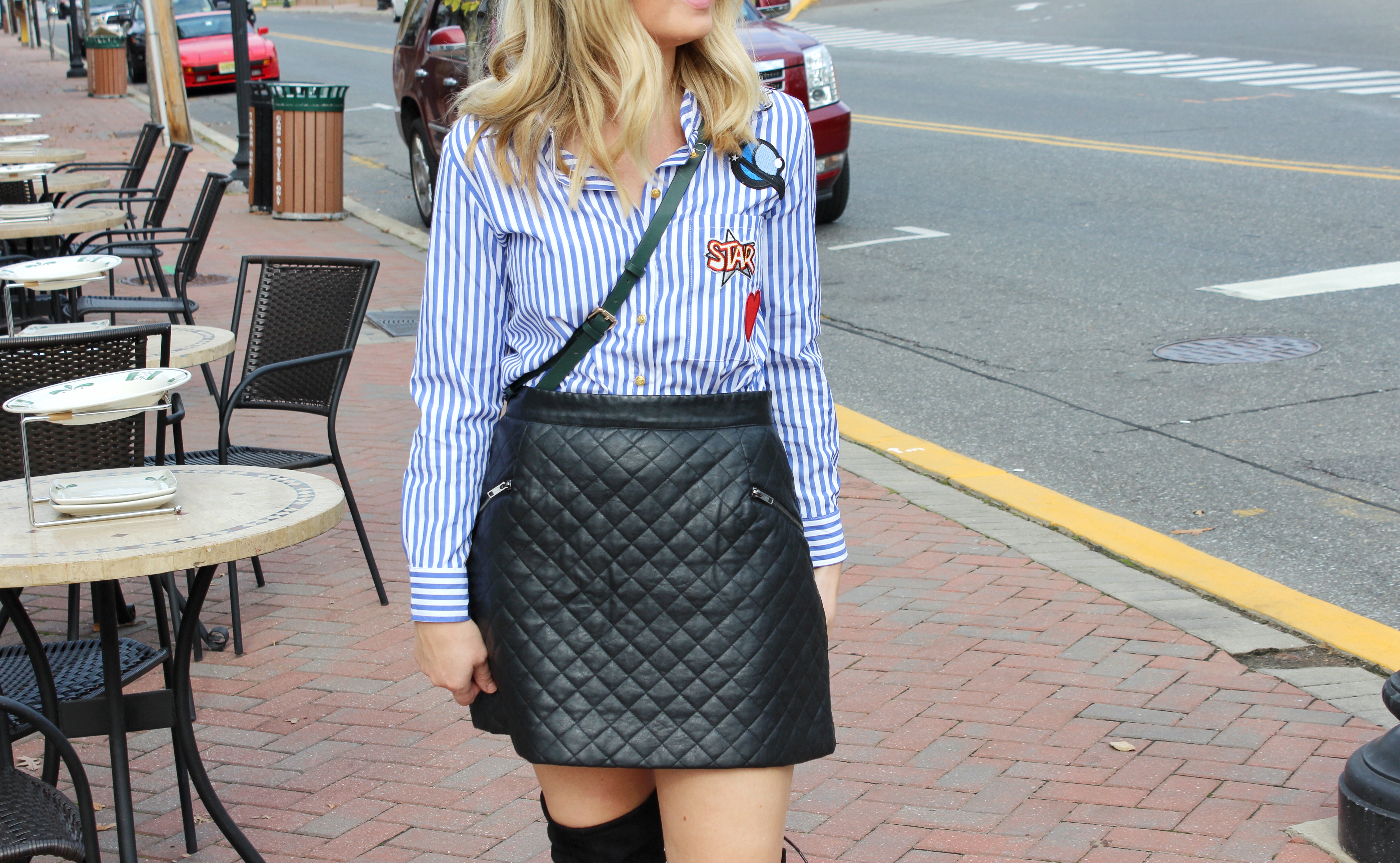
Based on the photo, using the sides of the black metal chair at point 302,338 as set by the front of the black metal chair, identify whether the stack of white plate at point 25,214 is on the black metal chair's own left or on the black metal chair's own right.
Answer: on the black metal chair's own right

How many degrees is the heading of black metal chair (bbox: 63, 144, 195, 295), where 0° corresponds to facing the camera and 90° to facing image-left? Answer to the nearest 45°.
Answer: approximately 90°

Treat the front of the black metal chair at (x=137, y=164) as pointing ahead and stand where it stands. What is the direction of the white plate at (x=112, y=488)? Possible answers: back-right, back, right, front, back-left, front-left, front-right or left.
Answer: left

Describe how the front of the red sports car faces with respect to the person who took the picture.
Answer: facing the viewer and to the right of the viewer

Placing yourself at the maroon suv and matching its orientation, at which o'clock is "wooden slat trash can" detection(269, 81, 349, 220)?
The wooden slat trash can is roughly at 6 o'clock from the maroon suv.

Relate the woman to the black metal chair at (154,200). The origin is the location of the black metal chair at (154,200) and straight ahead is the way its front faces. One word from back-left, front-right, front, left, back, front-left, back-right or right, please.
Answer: left

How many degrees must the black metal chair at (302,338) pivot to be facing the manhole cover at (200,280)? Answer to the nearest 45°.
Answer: approximately 135° to its right

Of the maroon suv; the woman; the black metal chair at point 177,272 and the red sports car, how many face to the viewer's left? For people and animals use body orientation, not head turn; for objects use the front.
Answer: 1

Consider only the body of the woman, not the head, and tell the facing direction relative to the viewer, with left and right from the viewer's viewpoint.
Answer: facing the viewer

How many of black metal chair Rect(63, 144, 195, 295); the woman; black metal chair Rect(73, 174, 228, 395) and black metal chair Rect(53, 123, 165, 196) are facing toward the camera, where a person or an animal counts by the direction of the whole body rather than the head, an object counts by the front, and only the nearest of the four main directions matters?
1

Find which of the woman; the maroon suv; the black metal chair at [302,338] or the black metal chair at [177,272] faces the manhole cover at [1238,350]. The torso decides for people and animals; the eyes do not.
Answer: the maroon suv

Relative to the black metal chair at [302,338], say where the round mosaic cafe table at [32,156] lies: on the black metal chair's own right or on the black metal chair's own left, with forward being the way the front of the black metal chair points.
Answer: on the black metal chair's own right

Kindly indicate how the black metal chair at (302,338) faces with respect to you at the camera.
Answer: facing the viewer and to the left of the viewer

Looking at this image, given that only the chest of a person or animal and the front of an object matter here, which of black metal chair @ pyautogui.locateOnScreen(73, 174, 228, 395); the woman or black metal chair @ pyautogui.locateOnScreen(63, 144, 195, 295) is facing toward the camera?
the woman

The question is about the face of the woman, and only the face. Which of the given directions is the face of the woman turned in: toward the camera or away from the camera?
toward the camera

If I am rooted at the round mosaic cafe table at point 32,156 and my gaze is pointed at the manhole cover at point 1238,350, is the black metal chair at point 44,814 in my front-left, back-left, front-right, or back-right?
front-right

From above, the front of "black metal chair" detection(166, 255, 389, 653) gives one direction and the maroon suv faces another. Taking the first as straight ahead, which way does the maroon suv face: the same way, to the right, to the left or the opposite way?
to the left

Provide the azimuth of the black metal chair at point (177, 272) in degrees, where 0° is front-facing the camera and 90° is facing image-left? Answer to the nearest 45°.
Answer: approximately 90°
